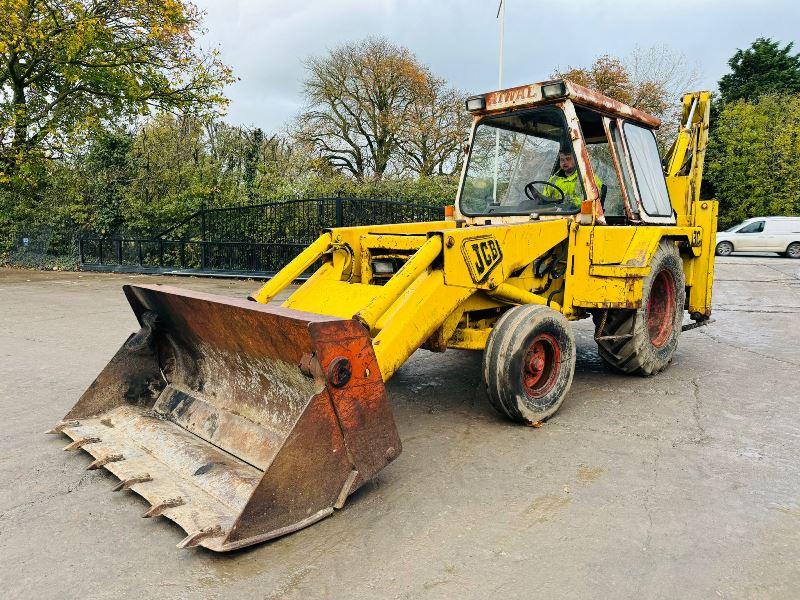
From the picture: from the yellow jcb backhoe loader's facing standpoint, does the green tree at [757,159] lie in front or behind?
behind

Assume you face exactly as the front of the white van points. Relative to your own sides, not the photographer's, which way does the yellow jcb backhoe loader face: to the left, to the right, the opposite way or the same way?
to the left

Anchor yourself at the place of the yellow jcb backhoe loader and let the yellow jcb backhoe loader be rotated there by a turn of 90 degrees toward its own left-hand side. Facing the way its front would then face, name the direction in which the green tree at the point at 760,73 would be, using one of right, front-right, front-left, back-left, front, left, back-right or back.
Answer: left

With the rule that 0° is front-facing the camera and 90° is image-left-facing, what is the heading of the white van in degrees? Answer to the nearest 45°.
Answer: approximately 90°

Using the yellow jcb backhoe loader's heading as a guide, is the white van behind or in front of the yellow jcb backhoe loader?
behind

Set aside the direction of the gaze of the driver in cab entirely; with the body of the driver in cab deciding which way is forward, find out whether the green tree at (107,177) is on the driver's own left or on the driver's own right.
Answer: on the driver's own right
